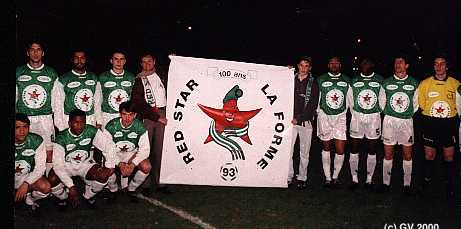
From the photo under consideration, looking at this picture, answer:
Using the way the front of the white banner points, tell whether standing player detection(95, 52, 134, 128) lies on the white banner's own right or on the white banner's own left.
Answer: on the white banner's own right

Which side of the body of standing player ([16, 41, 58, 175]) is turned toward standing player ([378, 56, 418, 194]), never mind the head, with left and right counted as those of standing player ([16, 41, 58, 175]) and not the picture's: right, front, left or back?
left

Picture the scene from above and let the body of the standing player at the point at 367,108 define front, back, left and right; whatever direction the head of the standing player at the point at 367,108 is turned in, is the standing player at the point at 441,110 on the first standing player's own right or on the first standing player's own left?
on the first standing player's own left

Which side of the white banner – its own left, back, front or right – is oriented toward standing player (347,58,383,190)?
left

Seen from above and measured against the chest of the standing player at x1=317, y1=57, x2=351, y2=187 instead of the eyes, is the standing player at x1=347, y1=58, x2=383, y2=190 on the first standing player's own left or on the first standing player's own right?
on the first standing player's own left

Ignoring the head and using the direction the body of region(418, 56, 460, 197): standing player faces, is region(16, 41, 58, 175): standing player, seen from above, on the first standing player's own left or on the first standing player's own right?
on the first standing player's own right

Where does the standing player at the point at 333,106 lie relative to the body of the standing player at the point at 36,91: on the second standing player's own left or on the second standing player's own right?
on the second standing player's own left

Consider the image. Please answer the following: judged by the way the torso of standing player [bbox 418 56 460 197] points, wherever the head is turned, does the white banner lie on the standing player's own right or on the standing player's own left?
on the standing player's own right

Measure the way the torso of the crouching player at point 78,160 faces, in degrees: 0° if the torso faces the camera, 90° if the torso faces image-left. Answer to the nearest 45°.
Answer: approximately 0°
